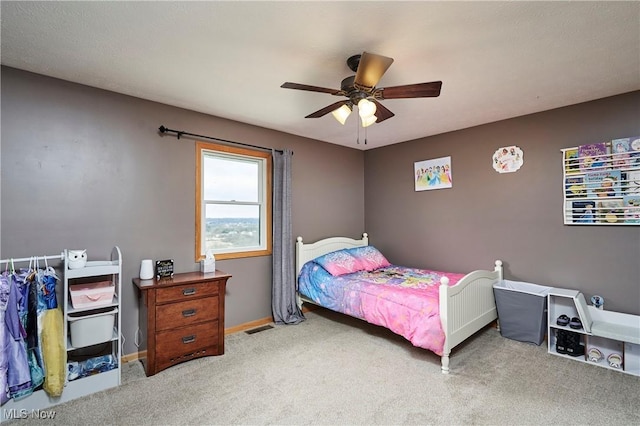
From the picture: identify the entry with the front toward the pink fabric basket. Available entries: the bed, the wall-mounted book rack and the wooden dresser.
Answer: the wall-mounted book rack

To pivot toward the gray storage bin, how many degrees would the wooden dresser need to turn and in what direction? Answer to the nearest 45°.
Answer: approximately 45° to its left

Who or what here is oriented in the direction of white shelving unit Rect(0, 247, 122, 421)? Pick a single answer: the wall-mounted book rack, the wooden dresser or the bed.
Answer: the wall-mounted book rack

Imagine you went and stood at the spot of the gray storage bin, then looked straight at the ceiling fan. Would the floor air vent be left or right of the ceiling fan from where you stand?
right

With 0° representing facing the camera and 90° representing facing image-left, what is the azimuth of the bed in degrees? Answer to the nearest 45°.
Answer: approximately 315°

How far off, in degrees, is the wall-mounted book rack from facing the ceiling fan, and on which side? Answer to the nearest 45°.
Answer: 0° — it already faces it

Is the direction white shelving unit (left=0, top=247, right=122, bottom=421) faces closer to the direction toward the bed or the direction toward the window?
the bed

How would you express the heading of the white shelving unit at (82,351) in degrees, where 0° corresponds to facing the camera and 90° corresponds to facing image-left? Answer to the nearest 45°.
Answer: approximately 315°

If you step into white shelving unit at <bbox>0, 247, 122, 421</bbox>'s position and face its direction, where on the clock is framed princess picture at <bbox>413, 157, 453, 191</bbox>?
The framed princess picture is roughly at 9 o'clock from the white shelving unit.

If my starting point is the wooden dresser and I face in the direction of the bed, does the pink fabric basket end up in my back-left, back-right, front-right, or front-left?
back-right
